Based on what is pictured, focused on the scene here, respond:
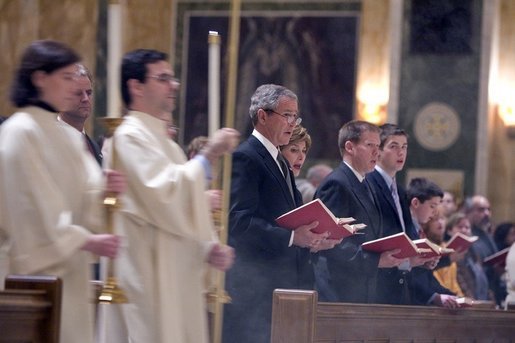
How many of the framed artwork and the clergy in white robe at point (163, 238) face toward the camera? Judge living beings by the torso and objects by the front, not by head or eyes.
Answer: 1

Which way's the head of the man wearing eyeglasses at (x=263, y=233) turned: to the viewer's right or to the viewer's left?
to the viewer's right

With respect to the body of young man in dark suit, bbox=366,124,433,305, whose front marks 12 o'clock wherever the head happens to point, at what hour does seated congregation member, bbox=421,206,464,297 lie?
The seated congregation member is roughly at 8 o'clock from the young man in dark suit.

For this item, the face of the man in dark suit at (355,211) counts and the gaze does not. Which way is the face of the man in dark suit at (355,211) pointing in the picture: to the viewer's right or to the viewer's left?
to the viewer's right
